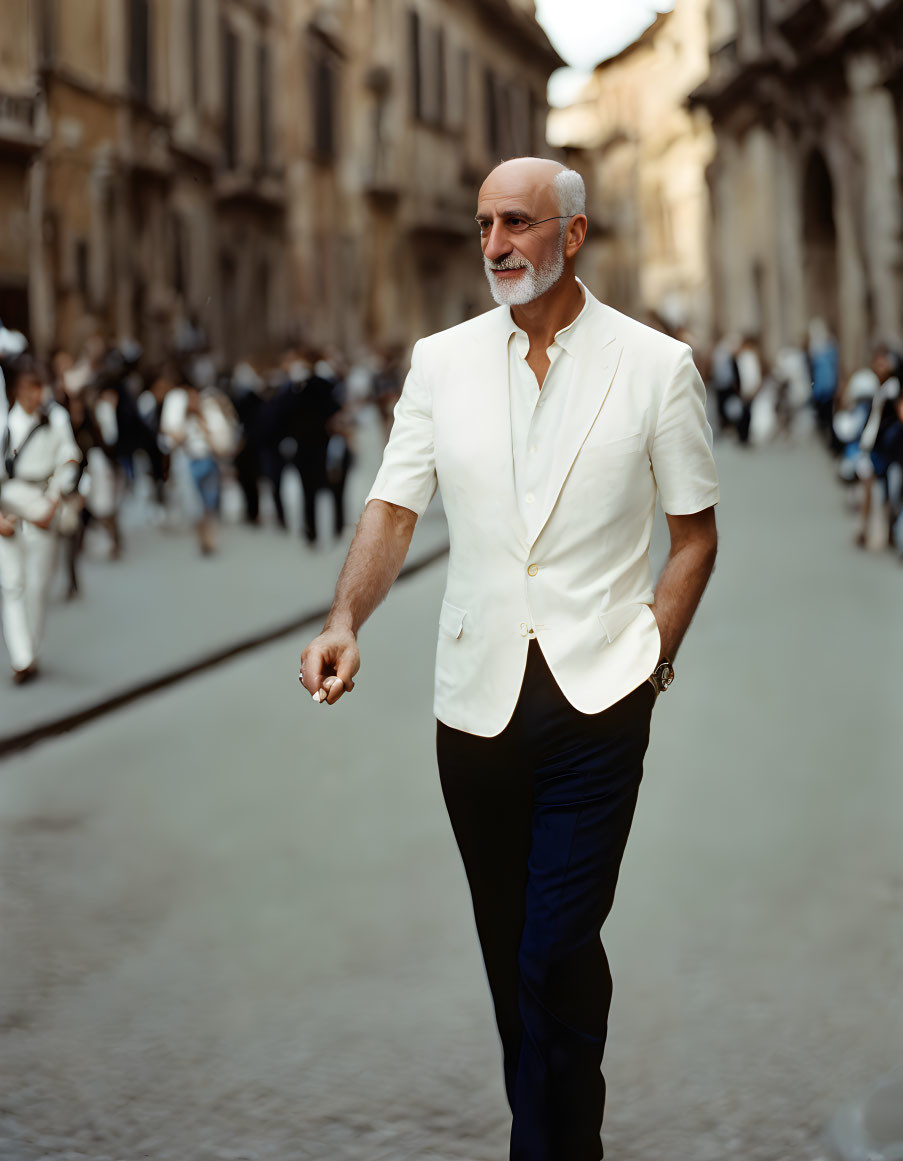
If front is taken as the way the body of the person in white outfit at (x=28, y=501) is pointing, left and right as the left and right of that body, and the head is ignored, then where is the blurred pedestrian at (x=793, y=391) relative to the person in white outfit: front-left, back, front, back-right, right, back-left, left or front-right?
back-left

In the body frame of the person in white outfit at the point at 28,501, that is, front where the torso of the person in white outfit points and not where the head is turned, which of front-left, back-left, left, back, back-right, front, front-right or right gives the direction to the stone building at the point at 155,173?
back

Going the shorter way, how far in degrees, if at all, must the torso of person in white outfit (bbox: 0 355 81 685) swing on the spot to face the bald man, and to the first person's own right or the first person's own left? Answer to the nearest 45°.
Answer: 0° — they already face them

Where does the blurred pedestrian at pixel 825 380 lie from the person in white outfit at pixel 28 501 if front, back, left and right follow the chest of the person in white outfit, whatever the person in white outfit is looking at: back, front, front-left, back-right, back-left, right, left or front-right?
back-left

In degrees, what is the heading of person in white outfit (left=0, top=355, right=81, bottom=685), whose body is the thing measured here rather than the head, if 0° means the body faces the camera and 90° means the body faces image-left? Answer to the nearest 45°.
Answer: approximately 0°

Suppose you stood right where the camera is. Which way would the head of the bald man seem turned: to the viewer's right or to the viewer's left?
to the viewer's left

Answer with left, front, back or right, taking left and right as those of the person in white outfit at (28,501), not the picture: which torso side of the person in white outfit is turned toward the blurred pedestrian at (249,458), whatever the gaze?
back

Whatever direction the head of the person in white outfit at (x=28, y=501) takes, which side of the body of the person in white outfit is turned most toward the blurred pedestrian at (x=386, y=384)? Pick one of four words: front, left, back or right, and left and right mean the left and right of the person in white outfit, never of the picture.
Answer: back

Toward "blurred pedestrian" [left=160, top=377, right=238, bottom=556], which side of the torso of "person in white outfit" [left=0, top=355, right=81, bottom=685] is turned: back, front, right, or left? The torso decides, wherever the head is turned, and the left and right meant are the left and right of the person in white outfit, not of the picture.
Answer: back

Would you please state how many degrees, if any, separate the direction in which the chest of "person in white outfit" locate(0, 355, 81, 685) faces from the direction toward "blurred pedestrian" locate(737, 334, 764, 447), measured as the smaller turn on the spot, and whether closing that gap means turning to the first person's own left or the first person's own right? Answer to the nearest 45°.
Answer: approximately 135° to the first person's own left
